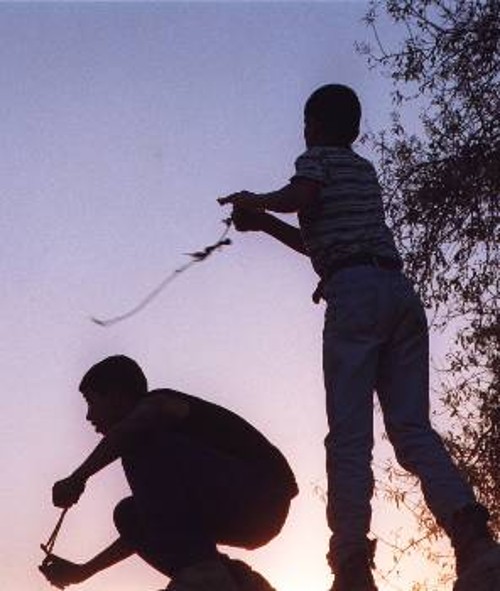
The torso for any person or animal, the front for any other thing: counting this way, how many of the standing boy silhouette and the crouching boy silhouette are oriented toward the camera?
0

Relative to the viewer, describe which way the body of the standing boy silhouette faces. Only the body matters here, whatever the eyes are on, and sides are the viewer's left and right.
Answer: facing away from the viewer and to the left of the viewer

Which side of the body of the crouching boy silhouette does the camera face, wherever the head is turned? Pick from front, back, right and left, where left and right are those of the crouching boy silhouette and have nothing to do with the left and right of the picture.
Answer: left

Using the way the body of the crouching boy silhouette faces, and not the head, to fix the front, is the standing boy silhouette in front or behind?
behind
